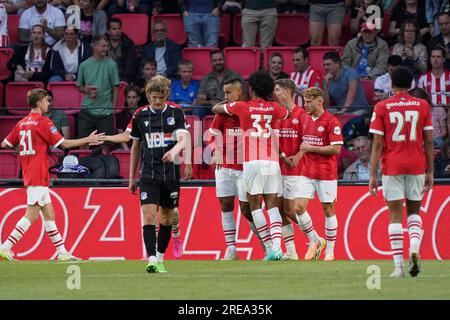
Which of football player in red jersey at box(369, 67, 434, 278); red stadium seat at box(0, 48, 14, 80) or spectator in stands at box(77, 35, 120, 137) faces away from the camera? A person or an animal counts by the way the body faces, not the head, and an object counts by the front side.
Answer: the football player in red jersey

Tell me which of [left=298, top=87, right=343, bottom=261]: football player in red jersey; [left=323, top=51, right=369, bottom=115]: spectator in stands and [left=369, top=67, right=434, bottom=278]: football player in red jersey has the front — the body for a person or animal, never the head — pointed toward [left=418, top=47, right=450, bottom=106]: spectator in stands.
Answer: [left=369, top=67, right=434, bottom=278]: football player in red jersey

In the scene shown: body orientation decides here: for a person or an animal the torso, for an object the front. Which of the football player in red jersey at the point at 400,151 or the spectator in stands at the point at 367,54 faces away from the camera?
the football player in red jersey

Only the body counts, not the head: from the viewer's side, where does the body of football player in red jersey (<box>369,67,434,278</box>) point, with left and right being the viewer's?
facing away from the viewer

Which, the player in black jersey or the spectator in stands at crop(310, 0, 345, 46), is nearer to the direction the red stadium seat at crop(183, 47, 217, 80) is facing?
the player in black jersey

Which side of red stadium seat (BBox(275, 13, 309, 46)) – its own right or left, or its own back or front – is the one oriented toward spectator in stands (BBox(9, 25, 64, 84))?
right

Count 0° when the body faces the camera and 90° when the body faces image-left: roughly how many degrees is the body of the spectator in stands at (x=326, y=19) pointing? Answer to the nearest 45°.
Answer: approximately 0°

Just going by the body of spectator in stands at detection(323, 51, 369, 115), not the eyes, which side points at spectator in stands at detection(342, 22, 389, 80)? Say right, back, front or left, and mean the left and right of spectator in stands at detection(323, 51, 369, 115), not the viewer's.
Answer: back
